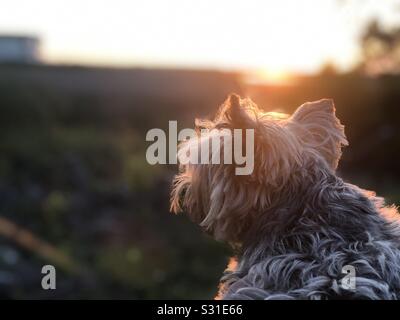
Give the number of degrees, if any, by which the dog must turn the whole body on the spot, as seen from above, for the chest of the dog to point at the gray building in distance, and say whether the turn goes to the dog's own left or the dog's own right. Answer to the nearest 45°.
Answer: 0° — it already faces it

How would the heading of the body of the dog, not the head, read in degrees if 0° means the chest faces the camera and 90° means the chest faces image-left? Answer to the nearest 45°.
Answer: approximately 135°
